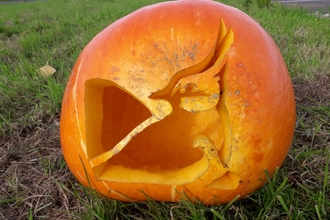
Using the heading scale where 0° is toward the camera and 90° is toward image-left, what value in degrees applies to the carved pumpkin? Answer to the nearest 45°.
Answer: approximately 0°

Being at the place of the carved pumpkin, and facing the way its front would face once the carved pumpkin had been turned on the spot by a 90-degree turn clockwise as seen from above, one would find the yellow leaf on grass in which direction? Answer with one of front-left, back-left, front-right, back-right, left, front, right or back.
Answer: front-right
